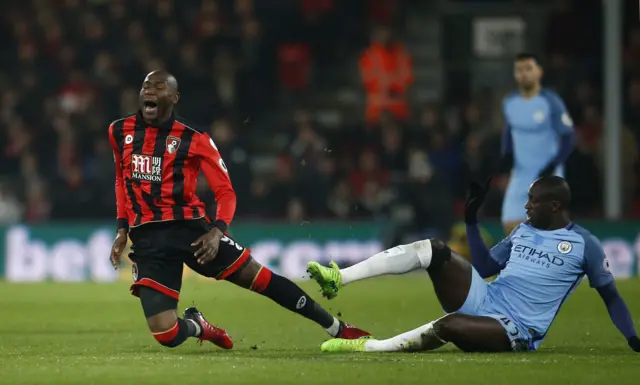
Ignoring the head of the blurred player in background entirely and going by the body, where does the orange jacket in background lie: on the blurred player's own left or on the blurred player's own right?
on the blurred player's own right

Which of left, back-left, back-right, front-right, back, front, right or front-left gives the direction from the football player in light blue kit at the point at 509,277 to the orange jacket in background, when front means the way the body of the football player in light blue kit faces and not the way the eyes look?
back-right

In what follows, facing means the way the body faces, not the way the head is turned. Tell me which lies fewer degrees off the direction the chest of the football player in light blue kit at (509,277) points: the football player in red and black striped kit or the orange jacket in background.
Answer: the football player in red and black striped kit

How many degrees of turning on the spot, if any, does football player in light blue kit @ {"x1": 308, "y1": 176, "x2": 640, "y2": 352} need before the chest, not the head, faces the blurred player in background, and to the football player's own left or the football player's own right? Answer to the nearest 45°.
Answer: approximately 135° to the football player's own right

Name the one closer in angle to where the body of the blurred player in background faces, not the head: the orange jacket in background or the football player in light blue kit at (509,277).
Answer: the football player in light blue kit

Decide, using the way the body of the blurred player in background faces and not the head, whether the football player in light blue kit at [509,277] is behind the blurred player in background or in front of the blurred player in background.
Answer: in front

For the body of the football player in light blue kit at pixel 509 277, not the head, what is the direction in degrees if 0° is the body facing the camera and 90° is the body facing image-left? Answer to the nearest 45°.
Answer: approximately 45°
